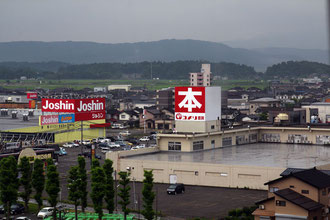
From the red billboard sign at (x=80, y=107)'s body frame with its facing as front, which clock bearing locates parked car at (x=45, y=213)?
The parked car is roughly at 12 o'clock from the red billboard sign.

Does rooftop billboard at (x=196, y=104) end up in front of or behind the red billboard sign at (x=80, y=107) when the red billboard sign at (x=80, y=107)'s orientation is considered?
in front

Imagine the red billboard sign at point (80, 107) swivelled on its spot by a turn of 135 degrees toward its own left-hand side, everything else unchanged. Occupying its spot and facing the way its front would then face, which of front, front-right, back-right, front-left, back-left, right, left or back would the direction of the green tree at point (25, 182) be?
back-right

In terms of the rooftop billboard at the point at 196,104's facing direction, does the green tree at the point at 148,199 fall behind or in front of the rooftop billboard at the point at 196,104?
in front

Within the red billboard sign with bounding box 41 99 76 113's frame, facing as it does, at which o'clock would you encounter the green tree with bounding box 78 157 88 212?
The green tree is roughly at 12 o'clock from the red billboard sign.

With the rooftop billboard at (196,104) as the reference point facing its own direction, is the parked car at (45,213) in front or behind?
in front

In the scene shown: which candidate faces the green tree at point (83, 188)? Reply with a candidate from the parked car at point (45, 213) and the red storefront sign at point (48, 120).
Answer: the red storefront sign

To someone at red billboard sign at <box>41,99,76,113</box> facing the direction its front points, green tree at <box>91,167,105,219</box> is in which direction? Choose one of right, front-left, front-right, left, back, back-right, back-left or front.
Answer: front

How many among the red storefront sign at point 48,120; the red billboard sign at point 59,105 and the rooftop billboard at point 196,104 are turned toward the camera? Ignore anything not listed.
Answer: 3

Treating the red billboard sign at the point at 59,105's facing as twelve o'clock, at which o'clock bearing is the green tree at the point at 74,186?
The green tree is roughly at 12 o'clock from the red billboard sign.

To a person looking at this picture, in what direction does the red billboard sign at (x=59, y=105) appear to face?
facing the viewer

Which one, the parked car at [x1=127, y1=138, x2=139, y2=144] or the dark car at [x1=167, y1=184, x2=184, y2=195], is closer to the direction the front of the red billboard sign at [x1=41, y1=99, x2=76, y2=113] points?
the dark car

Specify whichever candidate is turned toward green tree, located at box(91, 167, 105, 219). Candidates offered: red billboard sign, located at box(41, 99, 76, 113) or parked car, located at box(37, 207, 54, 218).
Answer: the red billboard sign

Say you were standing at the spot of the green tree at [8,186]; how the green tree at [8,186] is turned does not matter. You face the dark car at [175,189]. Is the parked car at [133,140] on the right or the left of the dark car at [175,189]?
left

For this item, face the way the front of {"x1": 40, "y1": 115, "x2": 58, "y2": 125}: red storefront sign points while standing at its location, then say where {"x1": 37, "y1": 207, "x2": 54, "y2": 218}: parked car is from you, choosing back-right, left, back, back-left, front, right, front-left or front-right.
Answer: front

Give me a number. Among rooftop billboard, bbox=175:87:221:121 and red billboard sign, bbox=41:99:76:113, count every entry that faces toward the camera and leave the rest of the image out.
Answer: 2

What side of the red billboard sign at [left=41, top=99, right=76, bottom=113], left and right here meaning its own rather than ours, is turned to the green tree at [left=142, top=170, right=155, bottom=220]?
front

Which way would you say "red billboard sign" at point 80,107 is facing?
toward the camera

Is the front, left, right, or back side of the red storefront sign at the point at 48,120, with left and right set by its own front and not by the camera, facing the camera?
front
